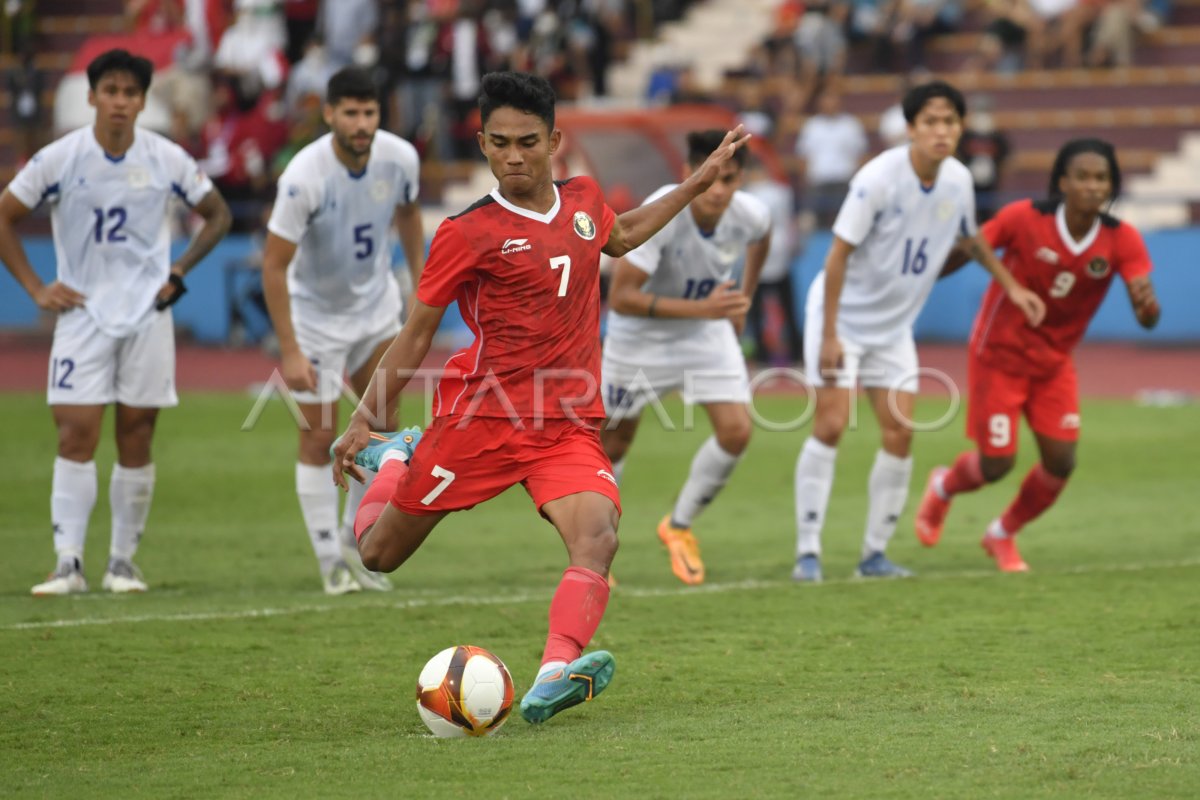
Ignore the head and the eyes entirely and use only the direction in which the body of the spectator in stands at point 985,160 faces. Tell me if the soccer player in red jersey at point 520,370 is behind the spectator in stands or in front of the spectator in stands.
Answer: in front

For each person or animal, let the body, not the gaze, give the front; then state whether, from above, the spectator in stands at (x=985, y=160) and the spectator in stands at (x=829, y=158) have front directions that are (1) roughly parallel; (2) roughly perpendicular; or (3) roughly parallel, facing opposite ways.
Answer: roughly parallel

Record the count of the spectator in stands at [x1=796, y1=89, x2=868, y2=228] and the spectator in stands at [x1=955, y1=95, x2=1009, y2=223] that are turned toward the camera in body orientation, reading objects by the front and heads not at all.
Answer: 2

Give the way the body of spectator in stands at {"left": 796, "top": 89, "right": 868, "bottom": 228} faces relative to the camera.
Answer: toward the camera

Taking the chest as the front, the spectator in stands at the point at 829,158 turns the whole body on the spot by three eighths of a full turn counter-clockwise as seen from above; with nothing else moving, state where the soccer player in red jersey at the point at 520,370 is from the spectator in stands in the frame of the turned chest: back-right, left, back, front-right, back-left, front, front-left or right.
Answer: back-right

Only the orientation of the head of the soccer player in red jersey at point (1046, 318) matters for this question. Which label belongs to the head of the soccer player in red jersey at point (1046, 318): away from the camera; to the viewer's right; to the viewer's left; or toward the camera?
toward the camera

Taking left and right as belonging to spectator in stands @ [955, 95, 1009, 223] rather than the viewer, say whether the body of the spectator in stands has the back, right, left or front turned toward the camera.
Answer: front

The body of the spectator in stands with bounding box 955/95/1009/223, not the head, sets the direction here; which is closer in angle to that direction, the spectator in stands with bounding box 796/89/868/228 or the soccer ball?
the soccer ball

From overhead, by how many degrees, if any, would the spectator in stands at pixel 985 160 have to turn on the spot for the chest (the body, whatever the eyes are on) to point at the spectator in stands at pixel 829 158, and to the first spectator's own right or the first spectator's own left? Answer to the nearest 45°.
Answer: approximately 135° to the first spectator's own right

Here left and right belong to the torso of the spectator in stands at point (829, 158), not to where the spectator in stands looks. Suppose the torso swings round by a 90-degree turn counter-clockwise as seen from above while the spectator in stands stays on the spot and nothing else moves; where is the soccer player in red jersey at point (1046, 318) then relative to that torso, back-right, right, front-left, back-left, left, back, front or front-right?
right

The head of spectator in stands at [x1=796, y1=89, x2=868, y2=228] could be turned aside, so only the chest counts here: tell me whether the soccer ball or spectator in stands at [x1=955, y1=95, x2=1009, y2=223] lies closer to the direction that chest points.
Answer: the soccer ball

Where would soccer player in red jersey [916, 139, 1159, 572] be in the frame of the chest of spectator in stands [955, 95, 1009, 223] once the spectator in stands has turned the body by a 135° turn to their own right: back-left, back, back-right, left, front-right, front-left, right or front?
back-left

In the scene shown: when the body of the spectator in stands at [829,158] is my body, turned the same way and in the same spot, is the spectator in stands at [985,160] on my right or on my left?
on my left

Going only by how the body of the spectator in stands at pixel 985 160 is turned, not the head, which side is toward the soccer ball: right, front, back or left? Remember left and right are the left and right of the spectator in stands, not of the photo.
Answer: front
